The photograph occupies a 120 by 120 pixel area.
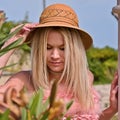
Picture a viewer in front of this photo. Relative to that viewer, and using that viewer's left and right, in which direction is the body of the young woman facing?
facing the viewer

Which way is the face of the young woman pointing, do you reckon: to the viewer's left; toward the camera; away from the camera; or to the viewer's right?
toward the camera
